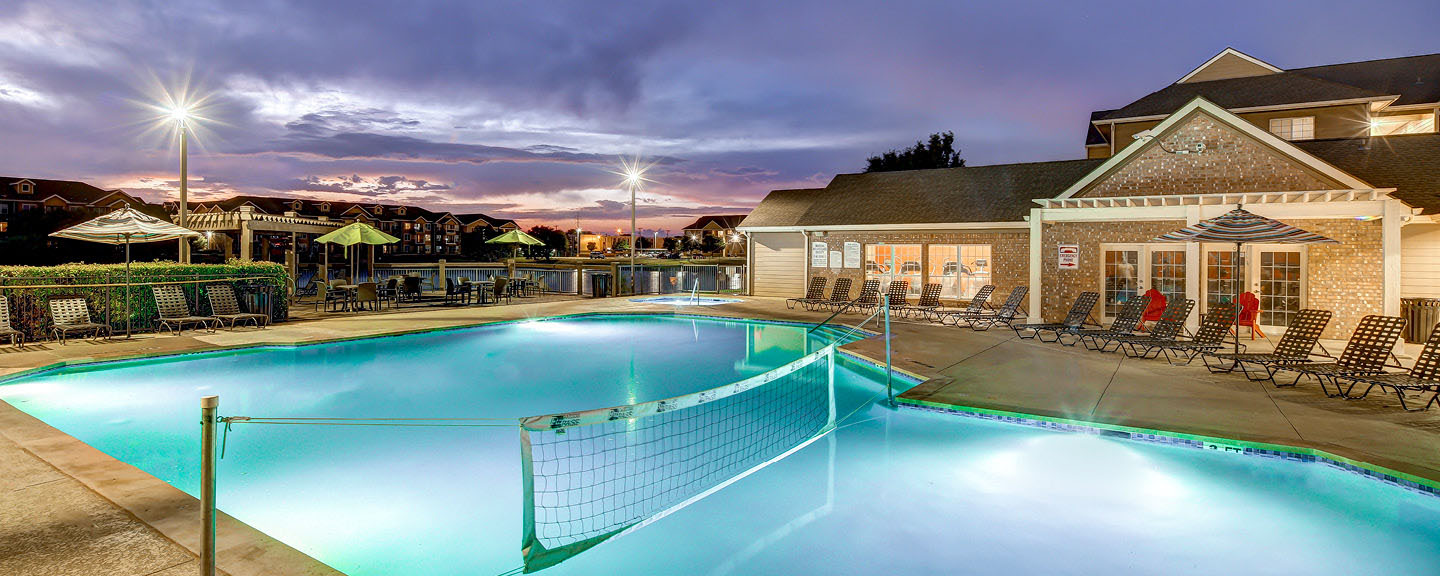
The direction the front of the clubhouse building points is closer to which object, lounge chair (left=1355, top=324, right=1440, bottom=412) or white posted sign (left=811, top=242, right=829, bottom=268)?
the lounge chair

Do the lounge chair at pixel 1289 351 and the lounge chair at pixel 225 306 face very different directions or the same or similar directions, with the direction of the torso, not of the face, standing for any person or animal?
very different directions

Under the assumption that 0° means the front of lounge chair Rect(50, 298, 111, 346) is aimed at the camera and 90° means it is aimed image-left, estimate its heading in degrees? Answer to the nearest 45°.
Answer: approximately 315°

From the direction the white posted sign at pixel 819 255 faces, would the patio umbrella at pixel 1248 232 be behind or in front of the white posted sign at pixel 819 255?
in front

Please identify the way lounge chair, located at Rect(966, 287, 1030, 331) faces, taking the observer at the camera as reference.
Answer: facing the viewer and to the left of the viewer

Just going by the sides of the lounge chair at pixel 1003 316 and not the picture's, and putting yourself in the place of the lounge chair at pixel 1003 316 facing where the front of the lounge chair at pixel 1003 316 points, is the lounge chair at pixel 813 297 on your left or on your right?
on your right

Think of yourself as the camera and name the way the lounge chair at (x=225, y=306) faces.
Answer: facing the viewer and to the right of the viewer

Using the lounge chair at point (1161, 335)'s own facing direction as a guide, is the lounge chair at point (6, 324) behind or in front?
in front

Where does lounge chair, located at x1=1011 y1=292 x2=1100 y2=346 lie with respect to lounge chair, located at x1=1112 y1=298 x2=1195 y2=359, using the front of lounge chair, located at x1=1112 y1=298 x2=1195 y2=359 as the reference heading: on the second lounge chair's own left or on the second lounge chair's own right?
on the second lounge chair's own right

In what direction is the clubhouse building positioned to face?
toward the camera

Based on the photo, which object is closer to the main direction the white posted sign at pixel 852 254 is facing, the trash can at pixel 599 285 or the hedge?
the hedge

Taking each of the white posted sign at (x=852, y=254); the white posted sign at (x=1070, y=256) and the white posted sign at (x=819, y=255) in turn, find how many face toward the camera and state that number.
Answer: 3

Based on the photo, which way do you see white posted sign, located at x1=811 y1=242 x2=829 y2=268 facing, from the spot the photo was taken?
facing the viewer

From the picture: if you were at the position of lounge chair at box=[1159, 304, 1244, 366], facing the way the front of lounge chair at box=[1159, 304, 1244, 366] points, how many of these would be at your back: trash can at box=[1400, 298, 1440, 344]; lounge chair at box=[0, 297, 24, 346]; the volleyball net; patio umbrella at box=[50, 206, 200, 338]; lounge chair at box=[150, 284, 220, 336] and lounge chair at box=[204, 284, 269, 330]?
1

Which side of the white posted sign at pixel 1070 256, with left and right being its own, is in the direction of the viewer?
front
